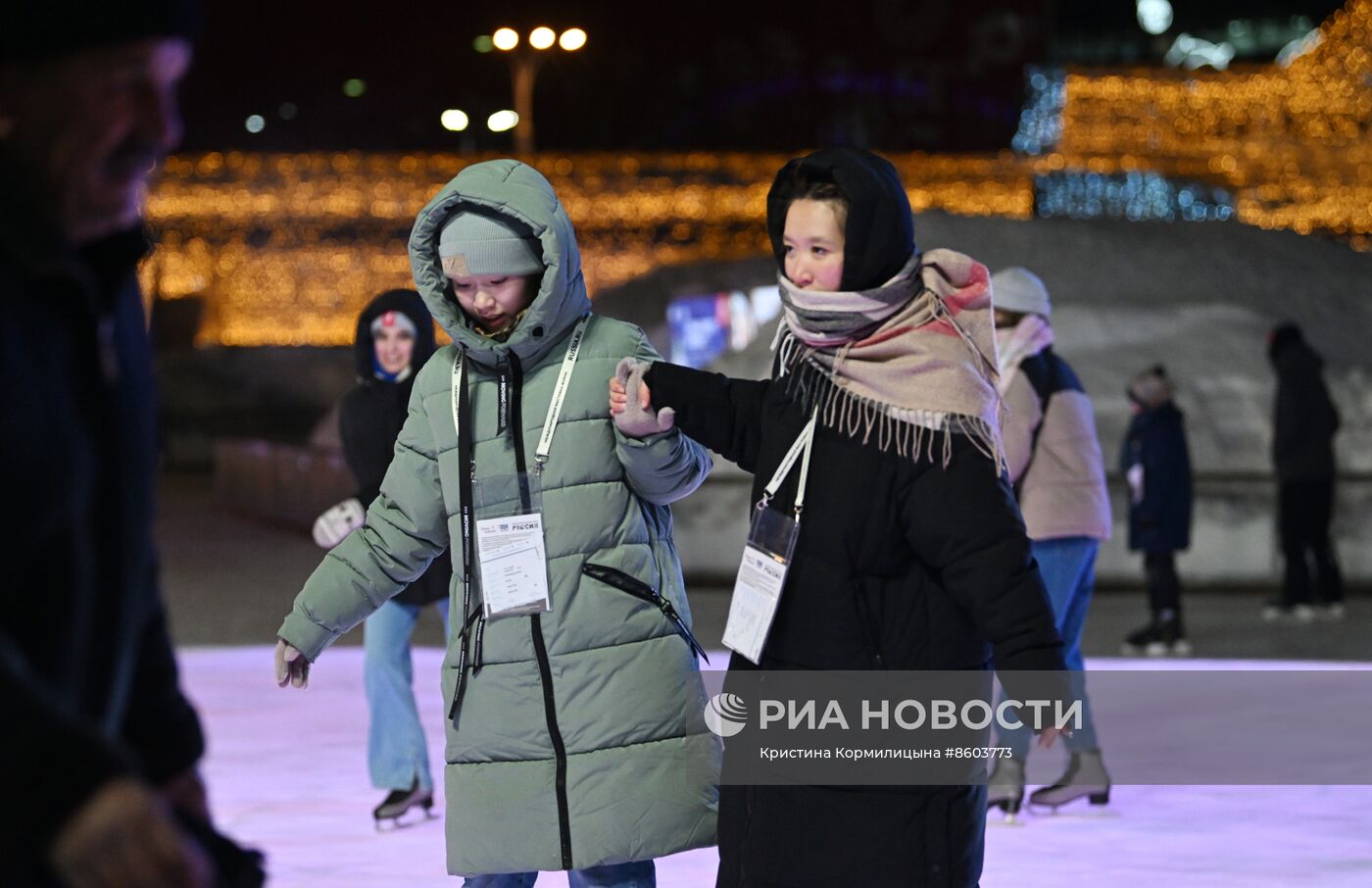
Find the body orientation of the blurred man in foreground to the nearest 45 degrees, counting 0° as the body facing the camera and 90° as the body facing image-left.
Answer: approximately 315°

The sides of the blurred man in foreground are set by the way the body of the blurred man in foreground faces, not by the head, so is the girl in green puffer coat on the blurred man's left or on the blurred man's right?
on the blurred man's left
